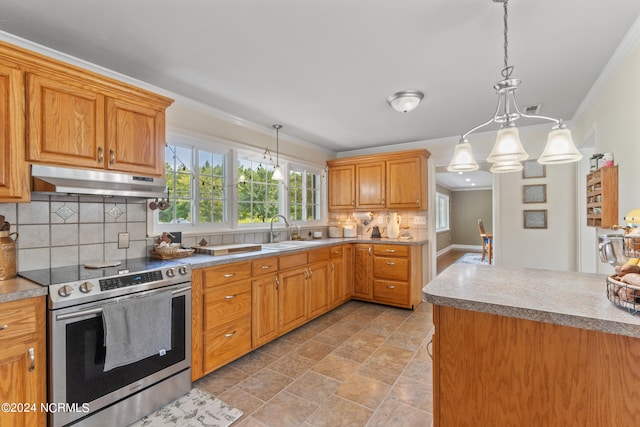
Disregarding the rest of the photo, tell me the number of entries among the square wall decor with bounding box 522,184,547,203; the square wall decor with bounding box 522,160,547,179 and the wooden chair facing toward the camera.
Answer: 2

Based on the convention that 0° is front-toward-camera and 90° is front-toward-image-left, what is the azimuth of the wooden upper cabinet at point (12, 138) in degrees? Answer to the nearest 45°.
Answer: approximately 315°

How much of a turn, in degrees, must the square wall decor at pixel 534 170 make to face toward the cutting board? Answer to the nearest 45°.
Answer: approximately 45° to its right
